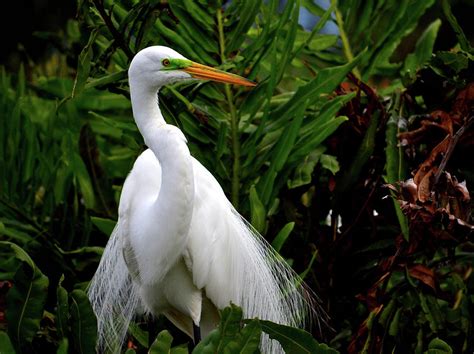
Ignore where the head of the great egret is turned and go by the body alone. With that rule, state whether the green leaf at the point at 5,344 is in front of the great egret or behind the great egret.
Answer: in front

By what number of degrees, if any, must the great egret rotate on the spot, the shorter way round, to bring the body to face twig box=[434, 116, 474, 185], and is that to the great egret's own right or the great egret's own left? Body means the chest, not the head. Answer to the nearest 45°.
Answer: approximately 135° to the great egret's own left

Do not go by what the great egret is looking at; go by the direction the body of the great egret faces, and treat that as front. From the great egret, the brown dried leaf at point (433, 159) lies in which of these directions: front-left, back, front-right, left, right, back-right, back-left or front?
back-left

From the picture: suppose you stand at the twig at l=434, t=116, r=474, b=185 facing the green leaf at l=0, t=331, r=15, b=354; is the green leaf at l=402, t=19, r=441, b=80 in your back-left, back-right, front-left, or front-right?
back-right

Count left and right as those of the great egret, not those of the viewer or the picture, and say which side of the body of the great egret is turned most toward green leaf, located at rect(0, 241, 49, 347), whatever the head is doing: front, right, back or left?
right

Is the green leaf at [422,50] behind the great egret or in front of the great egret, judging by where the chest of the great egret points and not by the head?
behind

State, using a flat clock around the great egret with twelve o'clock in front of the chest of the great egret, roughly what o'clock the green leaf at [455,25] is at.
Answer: The green leaf is roughly at 7 o'clock from the great egret.

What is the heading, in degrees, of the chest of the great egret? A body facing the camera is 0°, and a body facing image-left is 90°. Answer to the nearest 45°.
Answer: approximately 45°
